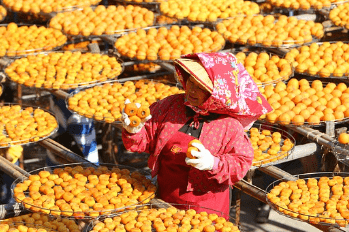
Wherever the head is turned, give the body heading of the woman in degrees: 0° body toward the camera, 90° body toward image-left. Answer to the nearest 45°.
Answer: approximately 45°

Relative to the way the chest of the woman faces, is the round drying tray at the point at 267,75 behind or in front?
behind

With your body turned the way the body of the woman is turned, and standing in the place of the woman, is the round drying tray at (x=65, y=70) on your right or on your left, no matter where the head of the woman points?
on your right

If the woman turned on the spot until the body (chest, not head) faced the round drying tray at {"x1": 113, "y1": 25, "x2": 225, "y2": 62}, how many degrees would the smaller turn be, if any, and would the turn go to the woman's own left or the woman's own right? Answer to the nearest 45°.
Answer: approximately 135° to the woman's own right

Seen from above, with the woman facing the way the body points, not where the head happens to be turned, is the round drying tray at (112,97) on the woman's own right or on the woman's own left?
on the woman's own right

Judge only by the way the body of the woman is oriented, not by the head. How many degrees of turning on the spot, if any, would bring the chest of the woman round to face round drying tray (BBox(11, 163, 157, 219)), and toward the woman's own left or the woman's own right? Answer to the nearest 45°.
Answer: approximately 45° to the woman's own right

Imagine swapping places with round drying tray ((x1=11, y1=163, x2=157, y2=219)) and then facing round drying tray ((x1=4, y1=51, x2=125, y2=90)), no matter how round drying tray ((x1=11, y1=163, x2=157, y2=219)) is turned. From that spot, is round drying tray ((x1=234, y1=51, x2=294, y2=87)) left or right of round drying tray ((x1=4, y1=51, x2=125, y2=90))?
right
